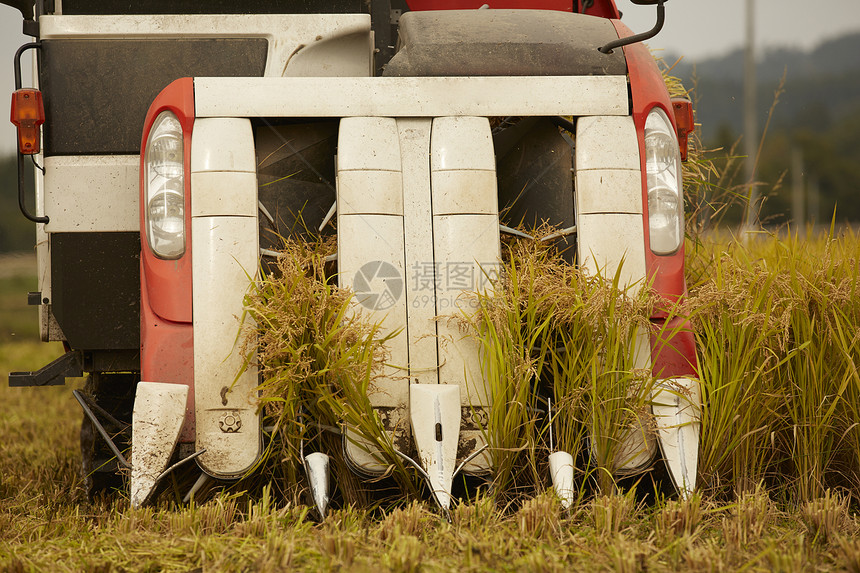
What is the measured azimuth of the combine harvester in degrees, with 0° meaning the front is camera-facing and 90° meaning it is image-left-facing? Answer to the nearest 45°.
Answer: approximately 0°
